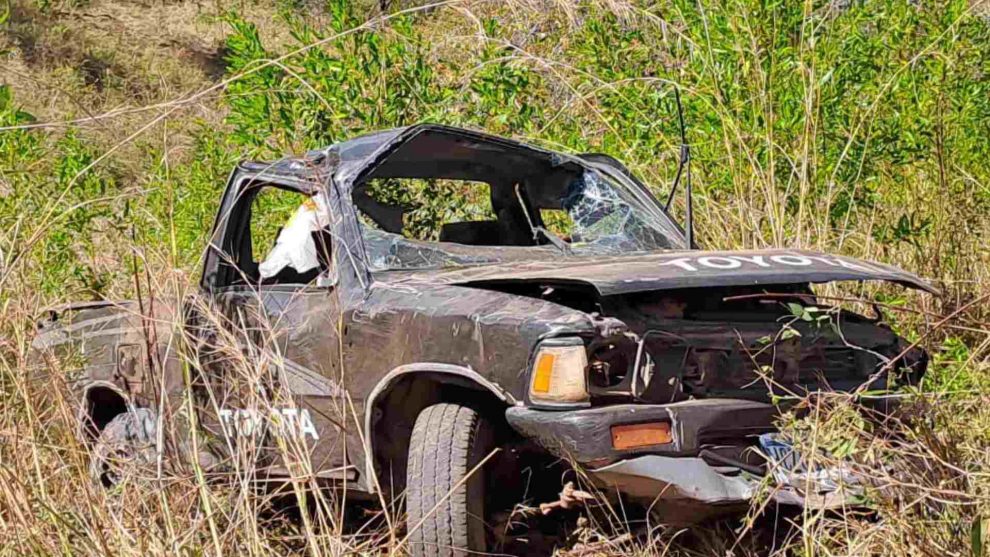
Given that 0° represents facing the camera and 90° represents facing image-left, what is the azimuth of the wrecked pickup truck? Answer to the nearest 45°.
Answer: approximately 315°
